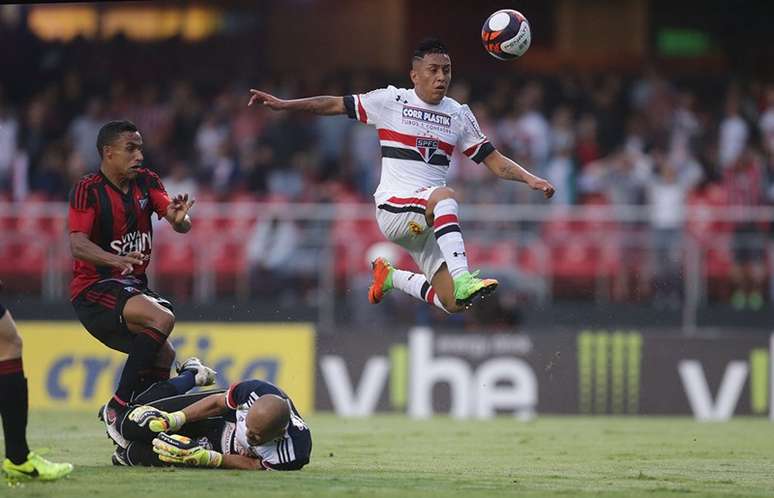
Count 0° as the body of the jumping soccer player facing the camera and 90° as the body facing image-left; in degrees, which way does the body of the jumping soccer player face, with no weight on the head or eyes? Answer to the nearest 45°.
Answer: approximately 315°

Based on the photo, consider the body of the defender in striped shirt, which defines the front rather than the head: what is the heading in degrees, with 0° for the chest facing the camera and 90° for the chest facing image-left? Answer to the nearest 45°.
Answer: approximately 315°

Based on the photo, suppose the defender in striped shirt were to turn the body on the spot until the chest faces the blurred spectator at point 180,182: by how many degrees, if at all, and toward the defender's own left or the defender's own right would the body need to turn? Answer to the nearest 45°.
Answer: approximately 135° to the defender's own left

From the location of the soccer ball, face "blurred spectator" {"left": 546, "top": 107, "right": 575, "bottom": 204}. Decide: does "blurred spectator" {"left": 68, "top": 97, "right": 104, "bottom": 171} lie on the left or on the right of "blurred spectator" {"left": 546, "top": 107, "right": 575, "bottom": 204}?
left

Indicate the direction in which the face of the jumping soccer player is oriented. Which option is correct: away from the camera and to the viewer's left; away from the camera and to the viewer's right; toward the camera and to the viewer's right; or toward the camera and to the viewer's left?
toward the camera and to the viewer's right

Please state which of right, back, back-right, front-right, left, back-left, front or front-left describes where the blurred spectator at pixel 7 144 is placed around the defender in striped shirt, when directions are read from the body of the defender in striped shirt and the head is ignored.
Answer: back-left

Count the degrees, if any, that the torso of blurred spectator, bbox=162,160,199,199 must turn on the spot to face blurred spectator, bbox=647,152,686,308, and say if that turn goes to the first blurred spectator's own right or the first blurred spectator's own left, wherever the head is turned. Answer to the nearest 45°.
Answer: approximately 45° to the first blurred spectator's own left

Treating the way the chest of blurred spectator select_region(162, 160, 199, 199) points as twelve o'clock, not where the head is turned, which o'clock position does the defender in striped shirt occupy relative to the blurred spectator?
The defender in striped shirt is roughly at 12 o'clock from the blurred spectator.

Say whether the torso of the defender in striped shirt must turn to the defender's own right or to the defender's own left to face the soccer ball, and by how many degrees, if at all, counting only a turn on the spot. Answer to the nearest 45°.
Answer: approximately 45° to the defender's own left

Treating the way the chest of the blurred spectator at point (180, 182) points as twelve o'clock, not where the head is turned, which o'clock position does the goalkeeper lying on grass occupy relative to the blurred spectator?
The goalkeeper lying on grass is roughly at 12 o'clock from the blurred spectator.
